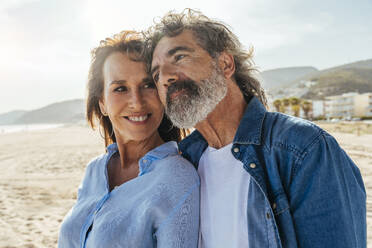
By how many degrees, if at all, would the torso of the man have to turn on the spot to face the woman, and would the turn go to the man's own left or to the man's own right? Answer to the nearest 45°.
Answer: approximately 45° to the man's own right

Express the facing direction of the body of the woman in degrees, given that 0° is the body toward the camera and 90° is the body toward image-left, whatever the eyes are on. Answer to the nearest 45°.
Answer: approximately 45°

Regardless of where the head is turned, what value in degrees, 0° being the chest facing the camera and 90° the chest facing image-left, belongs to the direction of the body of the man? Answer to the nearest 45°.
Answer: approximately 45°

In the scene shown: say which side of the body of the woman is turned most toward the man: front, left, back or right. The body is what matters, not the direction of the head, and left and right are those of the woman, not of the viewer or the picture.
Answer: left

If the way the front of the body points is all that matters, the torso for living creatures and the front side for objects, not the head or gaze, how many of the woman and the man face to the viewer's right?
0
